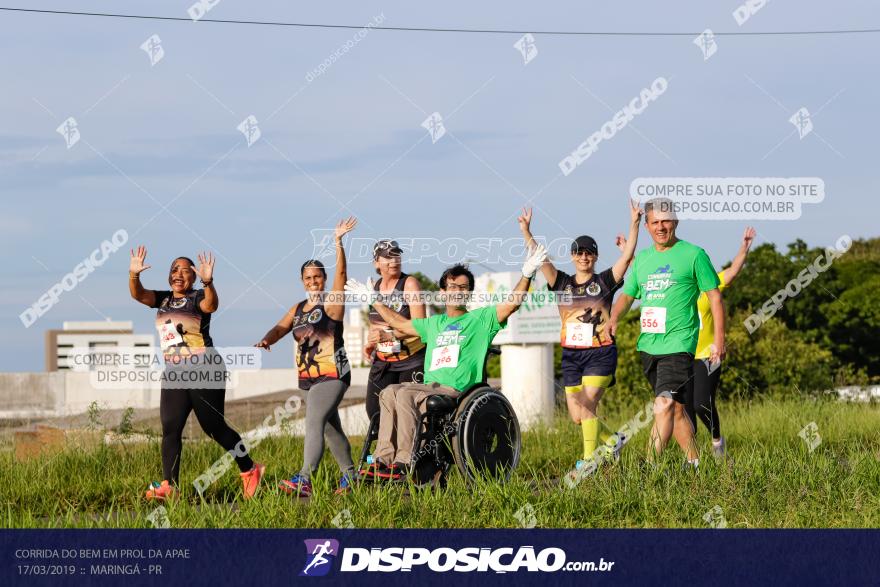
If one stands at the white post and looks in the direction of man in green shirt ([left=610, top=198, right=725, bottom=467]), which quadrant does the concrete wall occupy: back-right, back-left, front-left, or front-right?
back-right

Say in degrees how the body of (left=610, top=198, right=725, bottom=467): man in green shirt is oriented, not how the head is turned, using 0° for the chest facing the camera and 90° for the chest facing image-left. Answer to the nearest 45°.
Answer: approximately 45°

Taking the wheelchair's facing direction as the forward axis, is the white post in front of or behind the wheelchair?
behind

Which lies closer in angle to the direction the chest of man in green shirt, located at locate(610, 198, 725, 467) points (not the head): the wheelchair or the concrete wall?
the wheelchair

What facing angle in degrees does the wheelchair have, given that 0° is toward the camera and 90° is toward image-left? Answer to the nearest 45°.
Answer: approximately 45°

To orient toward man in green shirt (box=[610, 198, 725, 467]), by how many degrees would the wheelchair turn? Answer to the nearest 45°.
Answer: approximately 135° to its left

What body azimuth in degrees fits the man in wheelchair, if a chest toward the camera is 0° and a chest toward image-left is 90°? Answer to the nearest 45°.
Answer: approximately 45°

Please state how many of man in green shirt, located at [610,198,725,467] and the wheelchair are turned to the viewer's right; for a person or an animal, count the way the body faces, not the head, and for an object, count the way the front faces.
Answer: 0

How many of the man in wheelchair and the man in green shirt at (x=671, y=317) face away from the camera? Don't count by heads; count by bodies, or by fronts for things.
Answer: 0

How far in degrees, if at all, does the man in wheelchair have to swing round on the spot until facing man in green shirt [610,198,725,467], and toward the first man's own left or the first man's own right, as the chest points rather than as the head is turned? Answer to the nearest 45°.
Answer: approximately 135° to the first man's own left

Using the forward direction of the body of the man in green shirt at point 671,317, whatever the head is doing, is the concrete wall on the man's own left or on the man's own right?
on the man's own right
